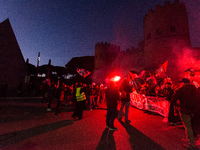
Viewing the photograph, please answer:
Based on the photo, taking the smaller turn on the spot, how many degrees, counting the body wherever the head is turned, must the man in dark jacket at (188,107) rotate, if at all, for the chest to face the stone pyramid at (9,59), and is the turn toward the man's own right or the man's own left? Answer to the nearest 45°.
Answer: approximately 45° to the man's own left

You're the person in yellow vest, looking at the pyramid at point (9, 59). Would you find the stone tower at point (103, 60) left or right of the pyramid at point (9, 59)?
right

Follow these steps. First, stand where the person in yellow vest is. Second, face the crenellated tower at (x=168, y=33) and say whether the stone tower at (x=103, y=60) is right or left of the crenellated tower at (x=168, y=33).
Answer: left

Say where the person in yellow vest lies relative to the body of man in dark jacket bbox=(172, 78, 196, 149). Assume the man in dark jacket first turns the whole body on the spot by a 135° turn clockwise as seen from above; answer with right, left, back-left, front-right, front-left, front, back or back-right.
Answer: back

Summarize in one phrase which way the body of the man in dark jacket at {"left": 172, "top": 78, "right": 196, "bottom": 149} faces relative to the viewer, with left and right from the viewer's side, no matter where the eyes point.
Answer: facing away from the viewer and to the left of the viewer

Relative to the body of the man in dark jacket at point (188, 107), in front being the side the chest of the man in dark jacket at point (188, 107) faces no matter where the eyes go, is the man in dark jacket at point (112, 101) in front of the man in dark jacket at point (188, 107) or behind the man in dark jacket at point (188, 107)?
in front

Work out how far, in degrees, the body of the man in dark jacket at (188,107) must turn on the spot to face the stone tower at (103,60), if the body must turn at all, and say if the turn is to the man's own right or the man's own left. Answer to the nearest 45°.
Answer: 0° — they already face it
